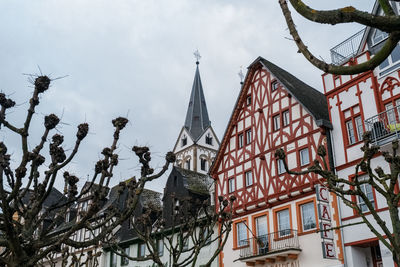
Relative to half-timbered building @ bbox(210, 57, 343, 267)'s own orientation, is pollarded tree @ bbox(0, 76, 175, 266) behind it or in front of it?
in front

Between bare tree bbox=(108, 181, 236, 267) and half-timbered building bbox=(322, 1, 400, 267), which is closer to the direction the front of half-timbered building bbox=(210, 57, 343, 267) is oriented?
the bare tree

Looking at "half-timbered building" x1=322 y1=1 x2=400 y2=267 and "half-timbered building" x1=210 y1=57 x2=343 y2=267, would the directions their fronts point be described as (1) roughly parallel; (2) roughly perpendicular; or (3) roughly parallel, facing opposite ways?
roughly parallel

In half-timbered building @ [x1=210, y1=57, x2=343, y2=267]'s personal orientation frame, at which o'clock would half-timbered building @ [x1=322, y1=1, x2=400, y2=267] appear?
half-timbered building @ [x1=322, y1=1, x2=400, y2=267] is roughly at 9 o'clock from half-timbered building @ [x1=210, y1=57, x2=343, y2=267].

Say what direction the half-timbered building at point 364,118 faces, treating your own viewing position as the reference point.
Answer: facing the viewer and to the left of the viewer

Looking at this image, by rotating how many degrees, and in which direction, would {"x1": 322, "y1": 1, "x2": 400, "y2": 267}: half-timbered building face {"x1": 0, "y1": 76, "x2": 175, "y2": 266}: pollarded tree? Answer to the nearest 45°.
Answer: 0° — it already faces it

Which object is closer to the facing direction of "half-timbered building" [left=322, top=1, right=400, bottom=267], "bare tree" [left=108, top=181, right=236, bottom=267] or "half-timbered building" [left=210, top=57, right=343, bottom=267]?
the bare tree

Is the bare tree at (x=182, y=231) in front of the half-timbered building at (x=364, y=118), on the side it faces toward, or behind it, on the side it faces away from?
in front

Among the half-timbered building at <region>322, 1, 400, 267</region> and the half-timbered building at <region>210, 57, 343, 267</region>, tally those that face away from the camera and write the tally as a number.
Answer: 0

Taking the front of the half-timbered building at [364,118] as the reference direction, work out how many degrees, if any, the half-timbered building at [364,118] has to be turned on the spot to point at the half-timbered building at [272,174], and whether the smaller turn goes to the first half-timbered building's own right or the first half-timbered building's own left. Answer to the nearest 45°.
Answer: approximately 90° to the first half-timbered building's own right
